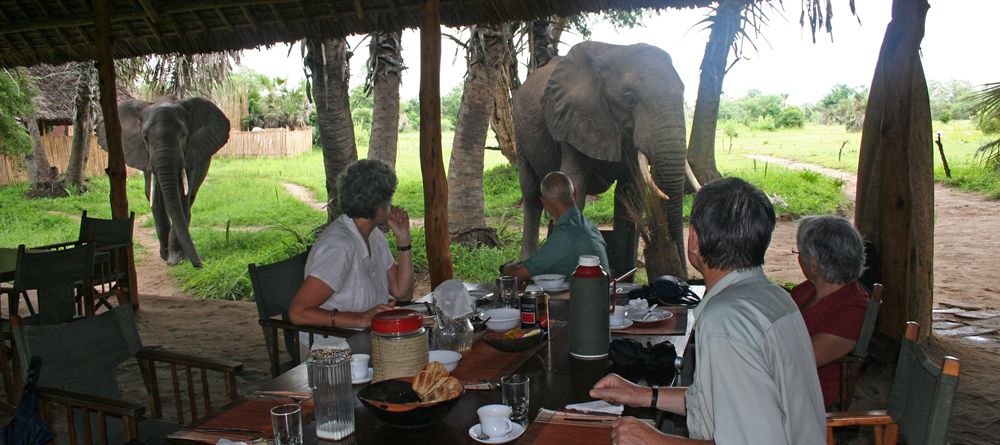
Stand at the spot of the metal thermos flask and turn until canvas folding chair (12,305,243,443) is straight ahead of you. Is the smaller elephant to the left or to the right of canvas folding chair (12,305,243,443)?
right

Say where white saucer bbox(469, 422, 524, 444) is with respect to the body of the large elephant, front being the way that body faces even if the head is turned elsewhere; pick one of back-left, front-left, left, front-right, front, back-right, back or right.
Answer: front-right

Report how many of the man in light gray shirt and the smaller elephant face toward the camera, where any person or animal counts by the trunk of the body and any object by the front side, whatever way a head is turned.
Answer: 1

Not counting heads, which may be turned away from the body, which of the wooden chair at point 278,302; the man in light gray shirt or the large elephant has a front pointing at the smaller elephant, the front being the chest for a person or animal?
the man in light gray shirt

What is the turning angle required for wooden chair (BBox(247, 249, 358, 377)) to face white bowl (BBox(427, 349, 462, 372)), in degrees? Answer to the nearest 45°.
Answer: approximately 45° to its right

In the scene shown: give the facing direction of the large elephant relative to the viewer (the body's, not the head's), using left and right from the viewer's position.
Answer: facing the viewer and to the right of the viewer

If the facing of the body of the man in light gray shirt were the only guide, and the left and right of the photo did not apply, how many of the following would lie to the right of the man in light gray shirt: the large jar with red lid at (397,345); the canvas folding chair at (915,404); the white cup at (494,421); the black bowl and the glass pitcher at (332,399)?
1

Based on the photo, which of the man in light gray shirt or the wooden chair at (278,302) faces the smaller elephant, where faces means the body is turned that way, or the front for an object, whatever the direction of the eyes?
the man in light gray shirt

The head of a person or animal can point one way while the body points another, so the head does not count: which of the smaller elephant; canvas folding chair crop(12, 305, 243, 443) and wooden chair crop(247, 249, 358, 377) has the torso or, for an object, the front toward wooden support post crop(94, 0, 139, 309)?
the smaller elephant

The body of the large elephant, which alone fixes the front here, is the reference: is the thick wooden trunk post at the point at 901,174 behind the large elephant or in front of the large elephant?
in front

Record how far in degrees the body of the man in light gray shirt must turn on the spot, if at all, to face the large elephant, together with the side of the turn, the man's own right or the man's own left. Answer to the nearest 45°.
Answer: approximately 45° to the man's own right

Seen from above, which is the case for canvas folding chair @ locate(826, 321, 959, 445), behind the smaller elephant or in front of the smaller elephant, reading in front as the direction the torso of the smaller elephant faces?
in front

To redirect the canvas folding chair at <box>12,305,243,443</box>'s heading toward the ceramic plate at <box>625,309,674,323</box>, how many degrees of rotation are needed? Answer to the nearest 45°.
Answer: approximately 45° to its left

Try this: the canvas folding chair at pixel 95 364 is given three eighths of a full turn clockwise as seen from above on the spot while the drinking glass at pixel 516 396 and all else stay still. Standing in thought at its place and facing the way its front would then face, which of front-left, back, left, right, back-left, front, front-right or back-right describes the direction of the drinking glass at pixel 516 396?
back-left

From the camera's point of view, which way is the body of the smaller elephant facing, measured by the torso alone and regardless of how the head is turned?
toward the camera

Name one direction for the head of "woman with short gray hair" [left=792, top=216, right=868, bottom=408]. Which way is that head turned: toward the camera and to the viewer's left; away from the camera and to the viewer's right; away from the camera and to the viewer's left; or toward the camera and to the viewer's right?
away from the camera and to the viewer's left

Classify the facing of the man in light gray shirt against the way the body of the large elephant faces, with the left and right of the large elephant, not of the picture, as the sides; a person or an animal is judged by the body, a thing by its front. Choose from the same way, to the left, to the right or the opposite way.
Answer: the opposite way

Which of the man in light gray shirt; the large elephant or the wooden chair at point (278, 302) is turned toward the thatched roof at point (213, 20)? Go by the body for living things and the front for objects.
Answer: the man in light gray shirt

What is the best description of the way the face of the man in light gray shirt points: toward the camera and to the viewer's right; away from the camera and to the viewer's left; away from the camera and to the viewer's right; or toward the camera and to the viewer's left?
away from the camera and to the viewer's left
